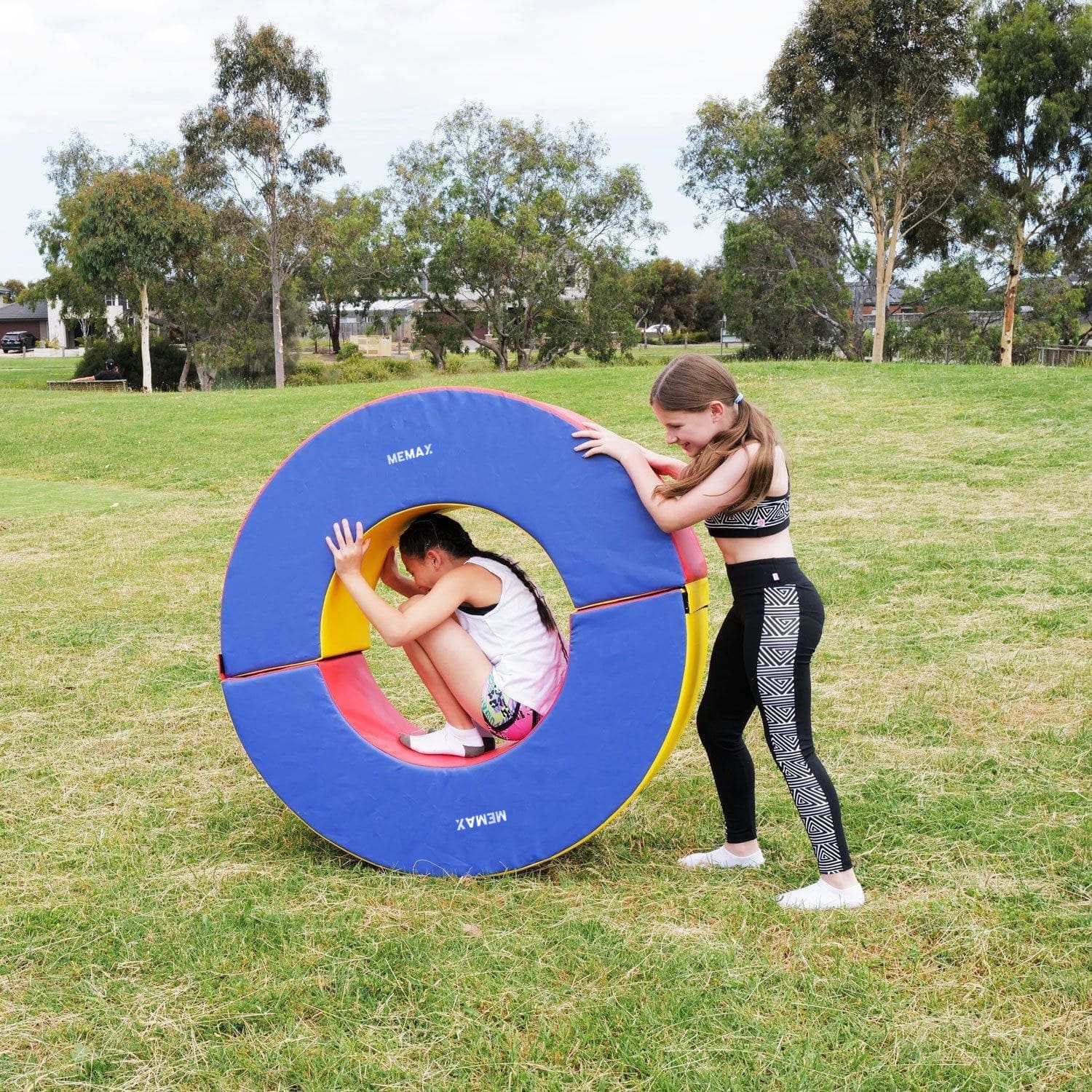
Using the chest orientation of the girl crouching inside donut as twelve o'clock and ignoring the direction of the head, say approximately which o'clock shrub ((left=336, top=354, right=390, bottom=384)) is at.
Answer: The shrub is roughly at 3 o'clock from the girl crouching inside donut.

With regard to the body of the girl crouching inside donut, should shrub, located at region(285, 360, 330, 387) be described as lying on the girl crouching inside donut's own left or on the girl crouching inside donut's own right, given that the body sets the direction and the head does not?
on the girl crouching inside donut's own right

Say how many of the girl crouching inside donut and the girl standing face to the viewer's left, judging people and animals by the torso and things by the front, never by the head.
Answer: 2

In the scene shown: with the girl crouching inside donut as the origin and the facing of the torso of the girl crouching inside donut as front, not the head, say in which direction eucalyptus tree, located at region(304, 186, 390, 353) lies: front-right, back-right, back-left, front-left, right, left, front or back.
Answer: right

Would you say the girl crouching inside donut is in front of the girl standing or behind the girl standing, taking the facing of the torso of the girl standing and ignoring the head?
in front

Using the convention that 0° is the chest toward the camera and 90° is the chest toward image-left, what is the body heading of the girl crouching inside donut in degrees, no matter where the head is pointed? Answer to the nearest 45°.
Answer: approximately 90°

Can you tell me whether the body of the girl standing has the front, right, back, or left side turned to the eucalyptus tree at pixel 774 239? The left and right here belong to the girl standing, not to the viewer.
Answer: right

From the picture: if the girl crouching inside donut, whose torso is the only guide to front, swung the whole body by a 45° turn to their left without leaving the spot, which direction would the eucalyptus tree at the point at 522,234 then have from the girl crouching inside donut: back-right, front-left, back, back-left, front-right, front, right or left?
back-right

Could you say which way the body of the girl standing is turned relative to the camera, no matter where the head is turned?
to the viewer's left
